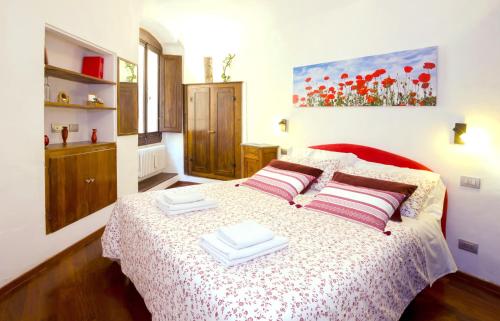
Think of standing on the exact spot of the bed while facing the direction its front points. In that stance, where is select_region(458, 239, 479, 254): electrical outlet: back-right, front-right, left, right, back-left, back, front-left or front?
back

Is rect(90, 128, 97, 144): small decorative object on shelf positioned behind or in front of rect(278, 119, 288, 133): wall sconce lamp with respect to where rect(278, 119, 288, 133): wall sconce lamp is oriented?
in front

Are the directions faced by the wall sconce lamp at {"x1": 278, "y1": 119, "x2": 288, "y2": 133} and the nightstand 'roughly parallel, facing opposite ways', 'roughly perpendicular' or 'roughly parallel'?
roughly parallel

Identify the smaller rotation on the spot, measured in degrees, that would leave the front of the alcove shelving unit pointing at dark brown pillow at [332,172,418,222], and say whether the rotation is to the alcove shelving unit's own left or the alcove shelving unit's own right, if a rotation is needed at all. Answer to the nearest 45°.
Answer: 0° — it already faces it

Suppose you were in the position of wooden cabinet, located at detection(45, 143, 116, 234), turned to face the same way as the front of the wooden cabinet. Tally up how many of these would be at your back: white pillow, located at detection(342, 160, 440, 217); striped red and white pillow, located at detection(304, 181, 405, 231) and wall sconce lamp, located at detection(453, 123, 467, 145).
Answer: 0

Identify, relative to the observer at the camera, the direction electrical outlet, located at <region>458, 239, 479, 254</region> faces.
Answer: facing the viewer and to the left of the viewer

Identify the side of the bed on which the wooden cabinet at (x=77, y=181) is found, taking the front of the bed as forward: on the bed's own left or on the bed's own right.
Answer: on the bed's own right

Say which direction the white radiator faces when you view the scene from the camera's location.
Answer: facing the viewer and to the right of the viewer

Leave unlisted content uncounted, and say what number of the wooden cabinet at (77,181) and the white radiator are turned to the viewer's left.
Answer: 0

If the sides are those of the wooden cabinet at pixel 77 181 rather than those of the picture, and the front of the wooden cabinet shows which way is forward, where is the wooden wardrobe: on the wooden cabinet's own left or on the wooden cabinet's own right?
on the wooden cabinet's own left

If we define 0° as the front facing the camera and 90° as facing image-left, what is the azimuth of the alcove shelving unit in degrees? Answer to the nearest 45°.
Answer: approximately 315°

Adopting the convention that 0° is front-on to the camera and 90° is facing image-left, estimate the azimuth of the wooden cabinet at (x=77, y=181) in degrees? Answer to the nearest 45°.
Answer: approximately 315°

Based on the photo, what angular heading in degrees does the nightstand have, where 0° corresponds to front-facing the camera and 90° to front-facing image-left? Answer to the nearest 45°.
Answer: approximately 45°

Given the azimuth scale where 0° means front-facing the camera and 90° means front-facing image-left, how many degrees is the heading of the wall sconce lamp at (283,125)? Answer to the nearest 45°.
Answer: approximately 45°

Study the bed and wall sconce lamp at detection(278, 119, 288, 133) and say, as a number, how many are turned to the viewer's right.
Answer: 0
